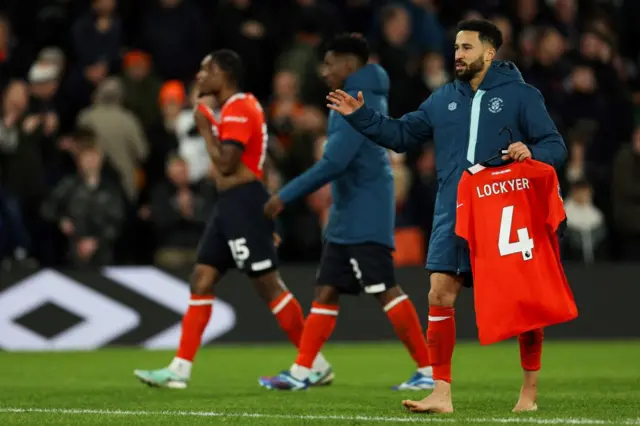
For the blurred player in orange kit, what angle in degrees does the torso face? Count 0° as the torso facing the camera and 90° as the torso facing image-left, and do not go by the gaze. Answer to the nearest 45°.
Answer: approximately 90°

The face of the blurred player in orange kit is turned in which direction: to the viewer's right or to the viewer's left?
to the viewer's left
